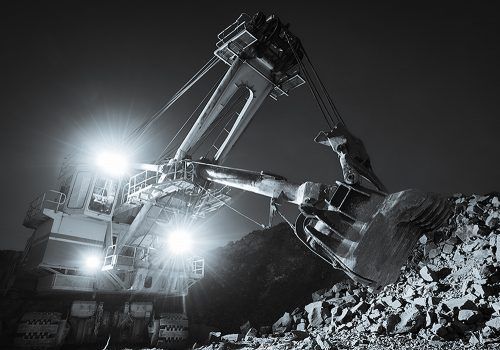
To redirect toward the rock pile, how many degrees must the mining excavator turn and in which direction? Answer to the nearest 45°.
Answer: approximately 45° to its left

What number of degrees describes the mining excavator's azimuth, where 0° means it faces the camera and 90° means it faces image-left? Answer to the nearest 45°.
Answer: approximately 315°

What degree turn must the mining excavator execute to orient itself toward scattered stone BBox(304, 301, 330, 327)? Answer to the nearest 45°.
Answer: approximately 45° to its left
